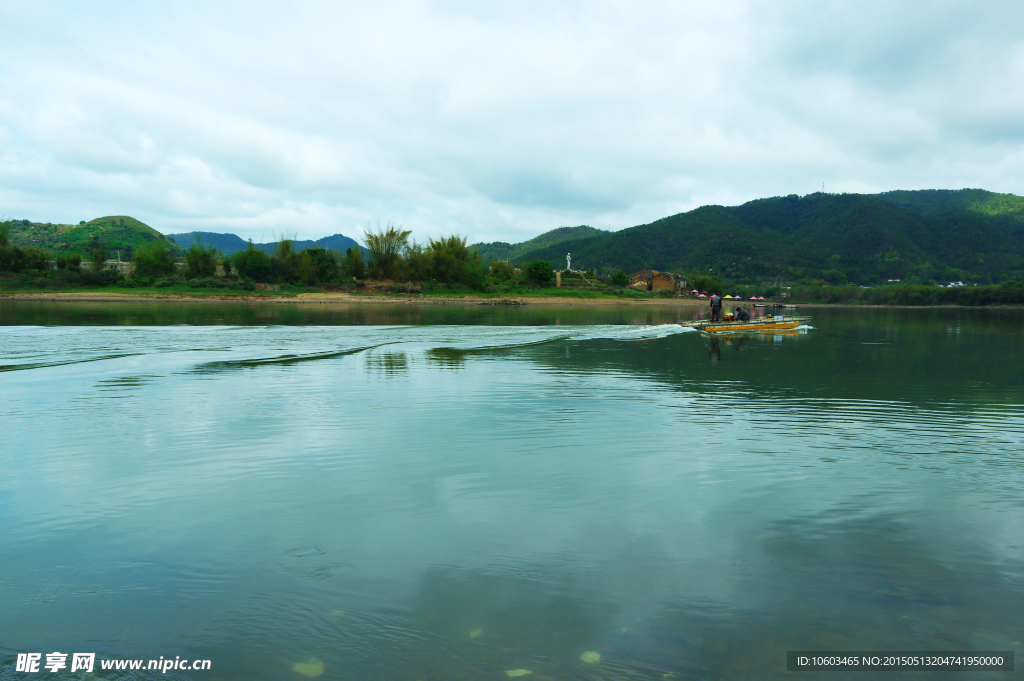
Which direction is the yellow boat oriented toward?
to the viewer's right
